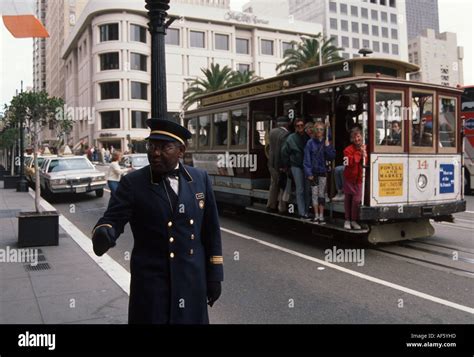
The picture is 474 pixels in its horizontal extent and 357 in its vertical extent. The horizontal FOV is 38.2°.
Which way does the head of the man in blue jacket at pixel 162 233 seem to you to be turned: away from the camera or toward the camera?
toward the camera

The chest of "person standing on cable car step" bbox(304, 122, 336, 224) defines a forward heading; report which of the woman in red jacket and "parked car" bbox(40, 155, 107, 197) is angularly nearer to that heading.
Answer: the woman in red jacket

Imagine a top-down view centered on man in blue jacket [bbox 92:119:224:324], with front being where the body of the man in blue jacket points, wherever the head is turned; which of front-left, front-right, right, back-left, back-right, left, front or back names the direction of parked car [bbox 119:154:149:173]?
back

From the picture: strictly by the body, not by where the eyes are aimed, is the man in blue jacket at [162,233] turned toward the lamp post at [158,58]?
no

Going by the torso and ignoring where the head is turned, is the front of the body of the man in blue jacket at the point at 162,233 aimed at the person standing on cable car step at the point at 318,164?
no

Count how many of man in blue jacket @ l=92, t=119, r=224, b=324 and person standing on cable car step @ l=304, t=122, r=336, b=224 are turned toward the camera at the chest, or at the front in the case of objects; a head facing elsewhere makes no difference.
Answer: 2

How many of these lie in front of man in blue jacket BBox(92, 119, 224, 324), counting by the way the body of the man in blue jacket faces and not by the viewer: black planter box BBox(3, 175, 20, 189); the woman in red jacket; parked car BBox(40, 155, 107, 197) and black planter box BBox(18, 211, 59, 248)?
0

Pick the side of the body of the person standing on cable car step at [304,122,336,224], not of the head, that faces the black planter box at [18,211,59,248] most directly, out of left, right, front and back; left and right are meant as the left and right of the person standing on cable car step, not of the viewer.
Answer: right

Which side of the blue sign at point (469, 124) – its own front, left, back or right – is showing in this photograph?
front

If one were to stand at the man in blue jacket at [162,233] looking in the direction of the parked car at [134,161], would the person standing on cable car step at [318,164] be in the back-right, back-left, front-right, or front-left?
front-right

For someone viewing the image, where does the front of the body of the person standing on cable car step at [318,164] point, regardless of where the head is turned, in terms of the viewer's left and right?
facing the viewer

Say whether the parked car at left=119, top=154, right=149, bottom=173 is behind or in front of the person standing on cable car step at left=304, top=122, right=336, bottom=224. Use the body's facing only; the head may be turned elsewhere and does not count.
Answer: behind

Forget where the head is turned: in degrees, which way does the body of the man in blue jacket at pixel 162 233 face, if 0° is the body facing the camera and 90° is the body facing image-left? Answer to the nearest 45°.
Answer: approximately 0°

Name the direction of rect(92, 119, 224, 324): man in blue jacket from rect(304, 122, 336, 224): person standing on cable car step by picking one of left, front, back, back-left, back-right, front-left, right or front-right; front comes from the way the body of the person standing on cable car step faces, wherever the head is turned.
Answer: front

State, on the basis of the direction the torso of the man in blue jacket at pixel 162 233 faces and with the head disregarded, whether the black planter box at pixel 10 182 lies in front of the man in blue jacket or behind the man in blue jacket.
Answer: behind
